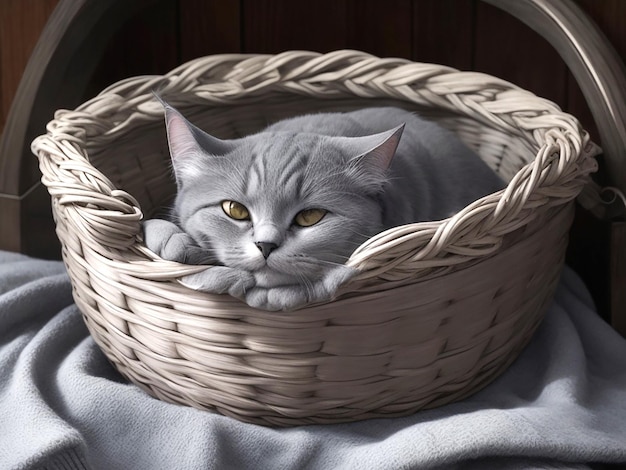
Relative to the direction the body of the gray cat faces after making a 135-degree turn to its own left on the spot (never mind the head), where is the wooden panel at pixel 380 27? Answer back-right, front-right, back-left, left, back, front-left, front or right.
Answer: left

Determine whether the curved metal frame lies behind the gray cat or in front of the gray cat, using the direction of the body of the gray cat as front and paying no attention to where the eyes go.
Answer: behind

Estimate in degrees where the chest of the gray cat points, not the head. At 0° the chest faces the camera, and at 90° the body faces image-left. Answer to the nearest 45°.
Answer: approximately 45°

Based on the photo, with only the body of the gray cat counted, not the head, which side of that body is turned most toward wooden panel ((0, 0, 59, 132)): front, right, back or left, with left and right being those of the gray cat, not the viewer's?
right

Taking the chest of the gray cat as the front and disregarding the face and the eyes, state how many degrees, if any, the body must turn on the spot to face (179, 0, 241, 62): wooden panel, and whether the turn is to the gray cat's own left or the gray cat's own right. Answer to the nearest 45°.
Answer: approximately 135° to the gray cat's own right
